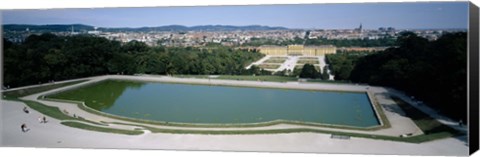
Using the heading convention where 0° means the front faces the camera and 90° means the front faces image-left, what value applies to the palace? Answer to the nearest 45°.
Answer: approximately 0°
